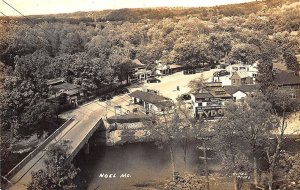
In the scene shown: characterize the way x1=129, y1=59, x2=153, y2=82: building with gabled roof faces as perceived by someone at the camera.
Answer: facing the viewer and to the right of the viewer

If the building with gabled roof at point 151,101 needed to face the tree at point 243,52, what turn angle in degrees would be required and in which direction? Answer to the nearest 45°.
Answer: approximately 180°

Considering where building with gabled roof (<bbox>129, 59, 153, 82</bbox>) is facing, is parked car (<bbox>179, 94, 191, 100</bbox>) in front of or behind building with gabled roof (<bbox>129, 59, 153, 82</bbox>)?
in front

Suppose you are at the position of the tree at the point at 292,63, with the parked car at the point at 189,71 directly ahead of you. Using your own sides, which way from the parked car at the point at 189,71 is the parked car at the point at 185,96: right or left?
left

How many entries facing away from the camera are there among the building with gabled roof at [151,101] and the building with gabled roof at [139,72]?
0

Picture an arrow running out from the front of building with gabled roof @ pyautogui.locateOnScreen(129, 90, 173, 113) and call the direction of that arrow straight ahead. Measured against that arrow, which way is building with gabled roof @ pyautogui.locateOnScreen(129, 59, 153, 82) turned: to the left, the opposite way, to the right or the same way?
to the left

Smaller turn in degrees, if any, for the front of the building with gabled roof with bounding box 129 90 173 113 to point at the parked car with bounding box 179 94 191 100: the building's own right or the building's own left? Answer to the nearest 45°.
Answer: approximately 180°

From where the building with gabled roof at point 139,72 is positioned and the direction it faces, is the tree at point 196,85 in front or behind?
in front

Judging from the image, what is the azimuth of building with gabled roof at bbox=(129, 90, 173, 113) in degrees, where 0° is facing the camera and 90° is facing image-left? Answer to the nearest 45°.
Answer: approximately 45°

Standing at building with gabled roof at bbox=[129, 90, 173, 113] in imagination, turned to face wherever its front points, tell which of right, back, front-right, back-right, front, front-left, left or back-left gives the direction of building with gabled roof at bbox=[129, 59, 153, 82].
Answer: back-right

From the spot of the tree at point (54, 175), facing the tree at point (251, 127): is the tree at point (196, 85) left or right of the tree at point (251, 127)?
left

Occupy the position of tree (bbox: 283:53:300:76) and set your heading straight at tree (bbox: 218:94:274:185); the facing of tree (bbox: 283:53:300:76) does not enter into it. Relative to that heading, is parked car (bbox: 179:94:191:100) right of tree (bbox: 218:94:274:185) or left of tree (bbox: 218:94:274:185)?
right

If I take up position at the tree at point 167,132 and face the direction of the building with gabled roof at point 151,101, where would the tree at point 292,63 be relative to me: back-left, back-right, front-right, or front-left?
front-right

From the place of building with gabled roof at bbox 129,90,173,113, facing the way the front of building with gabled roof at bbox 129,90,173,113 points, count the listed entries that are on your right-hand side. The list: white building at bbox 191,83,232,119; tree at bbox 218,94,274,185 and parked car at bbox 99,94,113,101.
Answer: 1
